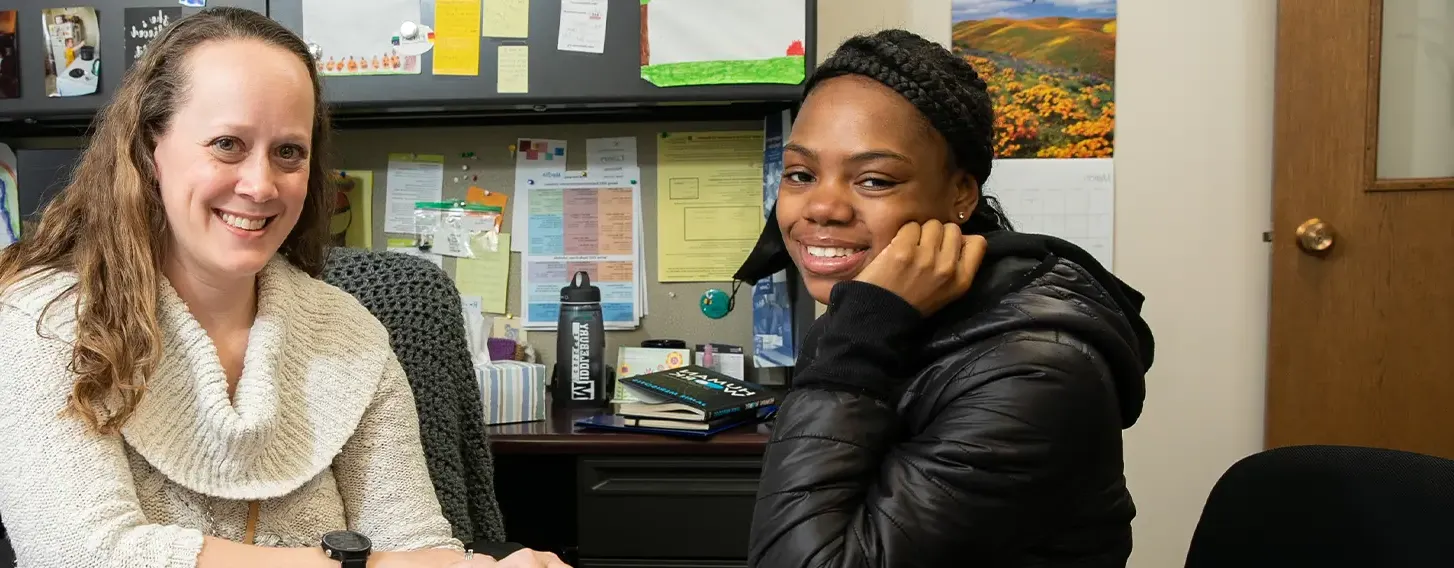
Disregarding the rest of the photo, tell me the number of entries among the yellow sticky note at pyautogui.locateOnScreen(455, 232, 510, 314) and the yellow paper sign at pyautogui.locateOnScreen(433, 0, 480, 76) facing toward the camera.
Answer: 2

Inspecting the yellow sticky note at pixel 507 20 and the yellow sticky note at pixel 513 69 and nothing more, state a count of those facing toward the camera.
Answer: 2

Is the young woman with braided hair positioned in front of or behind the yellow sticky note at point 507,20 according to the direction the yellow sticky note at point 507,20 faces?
in front

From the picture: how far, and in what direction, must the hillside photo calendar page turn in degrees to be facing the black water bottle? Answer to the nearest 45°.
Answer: approximately 45° to its right

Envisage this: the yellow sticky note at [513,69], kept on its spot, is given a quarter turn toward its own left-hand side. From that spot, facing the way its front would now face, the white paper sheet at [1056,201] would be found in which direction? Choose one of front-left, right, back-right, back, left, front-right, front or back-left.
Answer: front

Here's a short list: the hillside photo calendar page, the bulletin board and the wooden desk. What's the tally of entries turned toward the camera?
3

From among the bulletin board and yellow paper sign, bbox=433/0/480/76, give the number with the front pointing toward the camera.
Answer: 2
